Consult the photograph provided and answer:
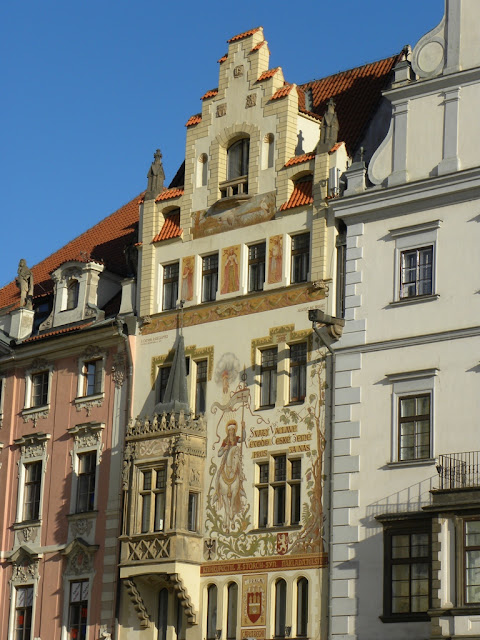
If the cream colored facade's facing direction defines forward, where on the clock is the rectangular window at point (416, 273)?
The rectangular window is roughly at 9 o'clock from the cream colored facade.

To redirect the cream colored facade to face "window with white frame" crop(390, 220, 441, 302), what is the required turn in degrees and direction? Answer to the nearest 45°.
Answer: approximately 90° to its left

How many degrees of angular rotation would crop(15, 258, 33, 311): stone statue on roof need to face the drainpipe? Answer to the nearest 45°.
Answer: approximately 90° to its left

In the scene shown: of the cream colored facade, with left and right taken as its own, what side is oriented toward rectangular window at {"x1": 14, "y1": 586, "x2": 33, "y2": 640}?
right

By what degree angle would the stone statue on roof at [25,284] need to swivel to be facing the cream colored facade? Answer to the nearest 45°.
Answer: approximately 90° to its left

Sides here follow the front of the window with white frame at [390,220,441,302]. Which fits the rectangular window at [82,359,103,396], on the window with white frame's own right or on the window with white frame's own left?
on the window with white frame's own right
